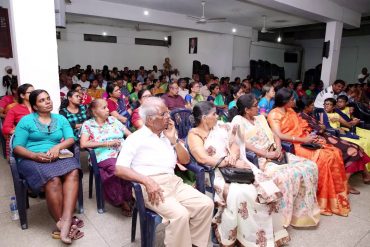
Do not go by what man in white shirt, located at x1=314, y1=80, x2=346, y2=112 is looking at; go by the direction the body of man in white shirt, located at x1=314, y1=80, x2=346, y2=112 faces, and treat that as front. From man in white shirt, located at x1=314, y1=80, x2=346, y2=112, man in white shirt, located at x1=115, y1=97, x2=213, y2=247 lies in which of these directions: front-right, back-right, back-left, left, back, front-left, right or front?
front-right

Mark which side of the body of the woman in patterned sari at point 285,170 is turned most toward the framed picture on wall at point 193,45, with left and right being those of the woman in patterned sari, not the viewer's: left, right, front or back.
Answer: back

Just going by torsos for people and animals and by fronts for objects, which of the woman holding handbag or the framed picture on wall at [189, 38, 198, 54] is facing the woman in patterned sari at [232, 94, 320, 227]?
the framed picture on wall

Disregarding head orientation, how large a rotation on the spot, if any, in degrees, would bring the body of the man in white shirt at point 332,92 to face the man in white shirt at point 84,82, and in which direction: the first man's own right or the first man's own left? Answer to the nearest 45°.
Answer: approximately 135° to the first man's own right

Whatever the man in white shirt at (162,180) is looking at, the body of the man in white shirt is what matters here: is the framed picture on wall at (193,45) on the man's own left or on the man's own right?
on the man's own left

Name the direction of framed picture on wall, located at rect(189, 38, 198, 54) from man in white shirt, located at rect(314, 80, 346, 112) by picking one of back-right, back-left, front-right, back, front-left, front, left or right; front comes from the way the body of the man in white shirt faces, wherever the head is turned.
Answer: back
